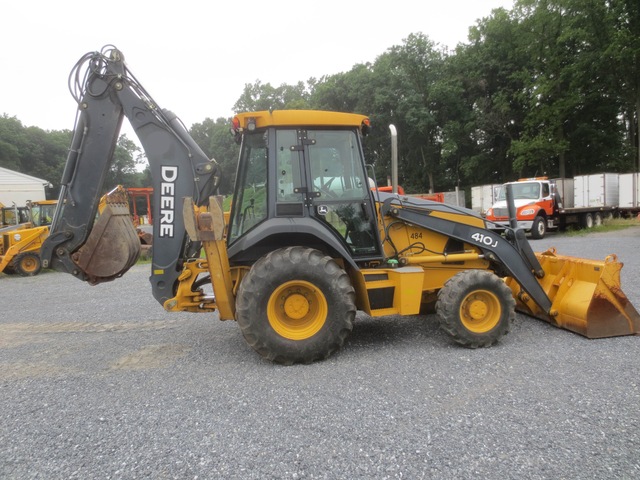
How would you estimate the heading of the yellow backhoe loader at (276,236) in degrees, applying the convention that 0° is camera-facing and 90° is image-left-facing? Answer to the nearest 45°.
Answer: approximately 270°

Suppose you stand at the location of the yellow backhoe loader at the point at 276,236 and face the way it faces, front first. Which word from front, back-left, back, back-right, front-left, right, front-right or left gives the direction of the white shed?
back-left

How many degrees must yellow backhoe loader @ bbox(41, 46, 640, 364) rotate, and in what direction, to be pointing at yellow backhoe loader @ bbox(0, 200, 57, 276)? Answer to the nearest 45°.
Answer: approximately 135° to its left
